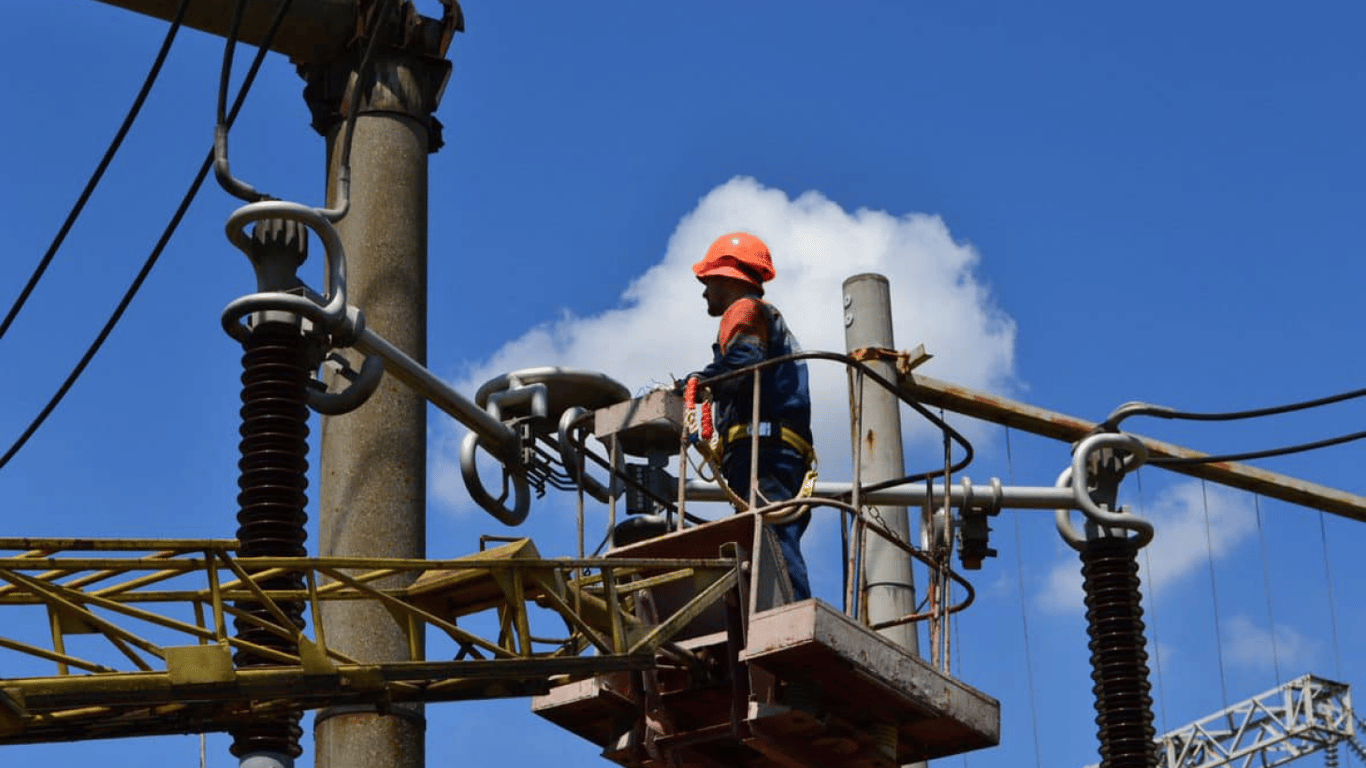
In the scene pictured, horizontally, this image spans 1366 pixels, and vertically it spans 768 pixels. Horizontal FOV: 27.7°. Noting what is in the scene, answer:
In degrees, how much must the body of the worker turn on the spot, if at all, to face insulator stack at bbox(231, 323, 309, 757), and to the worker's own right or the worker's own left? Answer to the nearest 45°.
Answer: approximately 45° to the worker's own left

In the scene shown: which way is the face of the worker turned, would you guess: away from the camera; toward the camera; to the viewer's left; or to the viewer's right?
to the viewer's left

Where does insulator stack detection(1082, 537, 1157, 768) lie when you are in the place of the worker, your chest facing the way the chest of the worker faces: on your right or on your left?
on your right

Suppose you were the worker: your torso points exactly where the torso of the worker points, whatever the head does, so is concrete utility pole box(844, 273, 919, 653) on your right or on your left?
on your right

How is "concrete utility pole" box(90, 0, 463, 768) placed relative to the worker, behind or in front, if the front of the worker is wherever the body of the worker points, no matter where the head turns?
in front

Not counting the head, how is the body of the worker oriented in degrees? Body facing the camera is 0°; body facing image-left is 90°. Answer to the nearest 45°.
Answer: approximately 90°
